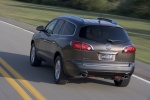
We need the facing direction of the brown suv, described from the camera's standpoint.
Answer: facing away from the viewer and to the left of the viewer
